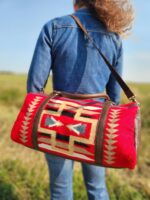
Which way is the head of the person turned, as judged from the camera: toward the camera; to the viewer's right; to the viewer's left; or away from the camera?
away from the camera

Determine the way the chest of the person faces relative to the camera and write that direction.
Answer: away from the camera
